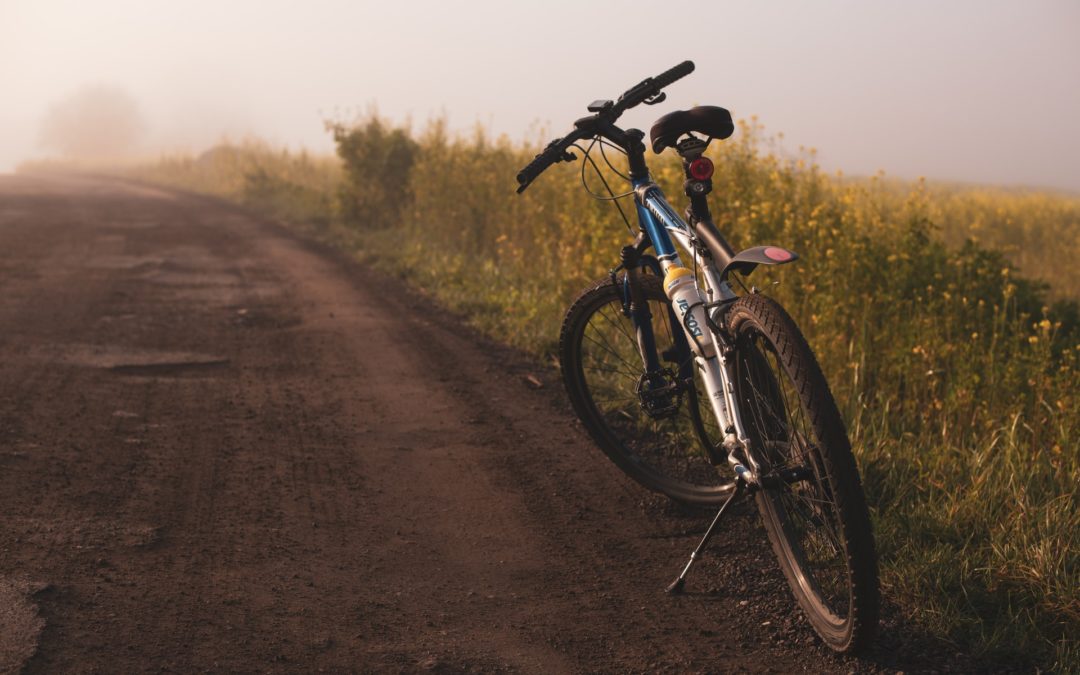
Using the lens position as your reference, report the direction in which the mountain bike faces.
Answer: facing away from the viewer and to the left of the viewer
